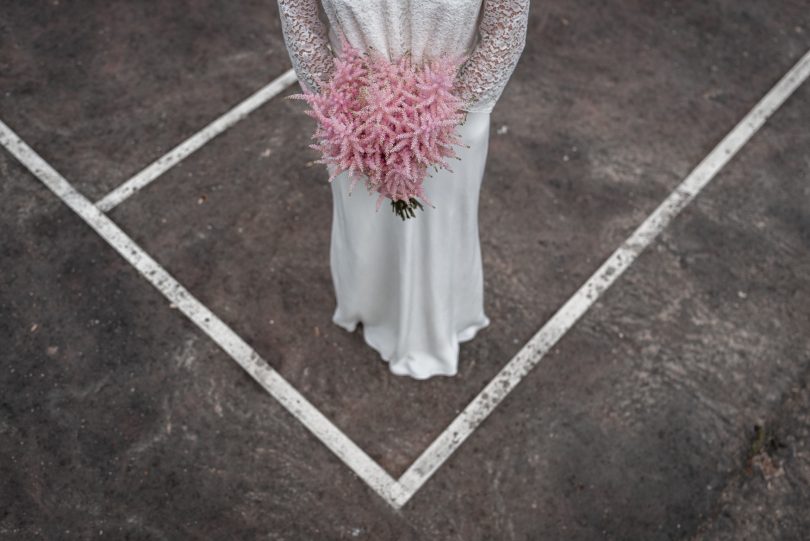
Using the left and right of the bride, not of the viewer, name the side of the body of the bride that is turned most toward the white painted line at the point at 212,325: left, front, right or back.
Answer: right

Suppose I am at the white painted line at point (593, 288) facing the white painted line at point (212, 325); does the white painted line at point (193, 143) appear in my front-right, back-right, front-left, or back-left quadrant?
front-right

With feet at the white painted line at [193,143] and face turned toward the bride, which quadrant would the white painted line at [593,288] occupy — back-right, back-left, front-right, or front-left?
front-left

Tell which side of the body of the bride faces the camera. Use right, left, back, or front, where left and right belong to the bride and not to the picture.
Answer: front

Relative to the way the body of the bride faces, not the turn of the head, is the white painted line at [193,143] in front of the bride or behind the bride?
behind
